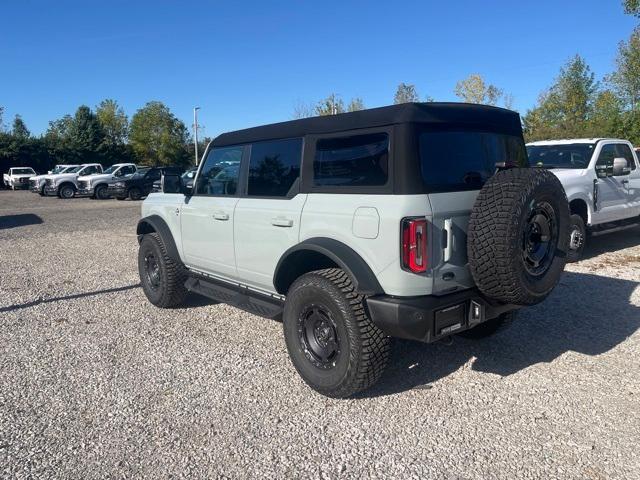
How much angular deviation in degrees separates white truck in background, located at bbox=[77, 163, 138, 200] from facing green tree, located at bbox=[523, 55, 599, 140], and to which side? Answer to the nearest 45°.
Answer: approximately 135° to its left

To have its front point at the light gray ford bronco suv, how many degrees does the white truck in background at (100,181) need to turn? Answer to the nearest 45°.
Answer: approximately 45° to its left

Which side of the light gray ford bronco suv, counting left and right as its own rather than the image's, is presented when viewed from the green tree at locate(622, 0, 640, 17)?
right

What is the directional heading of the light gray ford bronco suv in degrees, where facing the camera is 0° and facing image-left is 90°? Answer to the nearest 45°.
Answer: approximately 135°

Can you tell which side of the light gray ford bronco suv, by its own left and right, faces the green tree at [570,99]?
right
